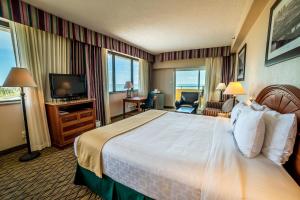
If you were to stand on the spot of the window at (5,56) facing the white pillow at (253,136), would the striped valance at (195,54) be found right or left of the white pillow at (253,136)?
left

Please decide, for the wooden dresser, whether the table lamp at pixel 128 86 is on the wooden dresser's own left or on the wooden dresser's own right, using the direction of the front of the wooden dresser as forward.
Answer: on the wooden dresser's own left

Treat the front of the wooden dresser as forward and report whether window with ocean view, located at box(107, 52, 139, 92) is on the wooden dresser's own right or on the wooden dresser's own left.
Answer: on the wooden dresser's own left

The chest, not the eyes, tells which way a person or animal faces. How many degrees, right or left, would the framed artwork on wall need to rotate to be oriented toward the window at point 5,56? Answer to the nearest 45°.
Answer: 0° — it already faces it

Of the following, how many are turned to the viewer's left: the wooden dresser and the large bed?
1

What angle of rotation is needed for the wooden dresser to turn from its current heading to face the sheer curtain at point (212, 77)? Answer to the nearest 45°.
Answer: approximately 45° to its left

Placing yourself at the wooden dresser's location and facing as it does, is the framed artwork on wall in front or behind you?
in front

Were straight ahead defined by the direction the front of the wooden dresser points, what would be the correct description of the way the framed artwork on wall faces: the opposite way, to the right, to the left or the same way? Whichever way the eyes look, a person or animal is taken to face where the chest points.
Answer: the opposite way

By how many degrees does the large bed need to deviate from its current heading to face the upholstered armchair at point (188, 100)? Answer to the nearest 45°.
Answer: approximately 90° to its right

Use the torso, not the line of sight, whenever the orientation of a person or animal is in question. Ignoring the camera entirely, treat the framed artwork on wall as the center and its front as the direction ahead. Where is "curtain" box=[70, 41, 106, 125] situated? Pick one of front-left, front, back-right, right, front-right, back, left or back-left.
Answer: front-right

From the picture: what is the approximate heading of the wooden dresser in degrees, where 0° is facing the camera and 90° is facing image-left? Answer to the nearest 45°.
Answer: approximately 315°

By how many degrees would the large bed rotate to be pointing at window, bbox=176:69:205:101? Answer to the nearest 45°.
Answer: approximately 90° to its right

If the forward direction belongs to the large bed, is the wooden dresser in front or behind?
in front

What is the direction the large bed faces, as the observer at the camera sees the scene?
facing to the left of the viewer

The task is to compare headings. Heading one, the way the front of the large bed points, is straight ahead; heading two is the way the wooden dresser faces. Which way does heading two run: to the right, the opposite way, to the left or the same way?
the opposite way
